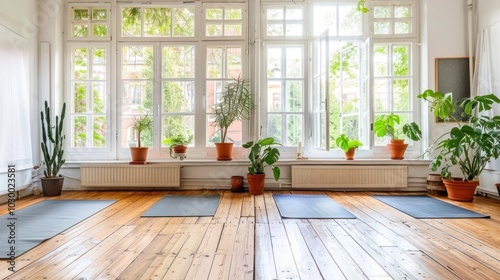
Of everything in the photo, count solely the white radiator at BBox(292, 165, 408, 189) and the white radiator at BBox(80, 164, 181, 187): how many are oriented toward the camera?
2

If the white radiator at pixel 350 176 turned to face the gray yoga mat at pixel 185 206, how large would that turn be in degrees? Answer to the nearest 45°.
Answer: approximately 45° to its right

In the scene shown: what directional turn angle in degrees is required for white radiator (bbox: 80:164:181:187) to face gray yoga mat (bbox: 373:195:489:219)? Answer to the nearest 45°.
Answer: approximately 45° to its left

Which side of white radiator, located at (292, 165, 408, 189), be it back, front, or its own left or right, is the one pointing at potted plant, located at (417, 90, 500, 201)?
left

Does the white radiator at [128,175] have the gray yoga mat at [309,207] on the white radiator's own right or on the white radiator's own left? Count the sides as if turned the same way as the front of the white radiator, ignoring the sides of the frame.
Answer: on the white radiator's own left

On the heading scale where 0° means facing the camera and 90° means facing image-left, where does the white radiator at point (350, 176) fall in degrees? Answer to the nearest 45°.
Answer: approximately 0°

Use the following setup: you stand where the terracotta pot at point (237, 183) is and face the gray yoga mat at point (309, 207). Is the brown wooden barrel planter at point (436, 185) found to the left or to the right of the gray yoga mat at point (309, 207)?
left

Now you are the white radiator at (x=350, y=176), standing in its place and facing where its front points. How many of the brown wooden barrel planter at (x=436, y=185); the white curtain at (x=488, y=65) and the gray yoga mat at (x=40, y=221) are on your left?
2

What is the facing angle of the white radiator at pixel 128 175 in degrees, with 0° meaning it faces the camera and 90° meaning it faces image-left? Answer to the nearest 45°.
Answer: approximately 0°

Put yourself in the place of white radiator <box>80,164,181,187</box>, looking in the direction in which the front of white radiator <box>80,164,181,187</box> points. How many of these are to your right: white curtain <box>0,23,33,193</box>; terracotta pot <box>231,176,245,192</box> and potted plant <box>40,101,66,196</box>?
2
